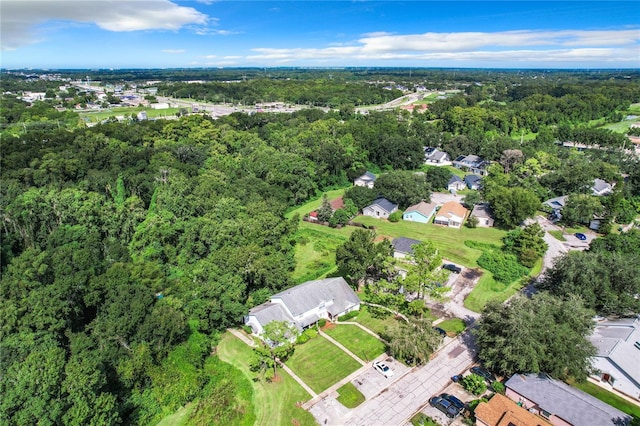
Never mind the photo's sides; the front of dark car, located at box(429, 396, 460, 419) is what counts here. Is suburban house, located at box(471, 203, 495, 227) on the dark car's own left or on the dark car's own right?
on the dark car's own left

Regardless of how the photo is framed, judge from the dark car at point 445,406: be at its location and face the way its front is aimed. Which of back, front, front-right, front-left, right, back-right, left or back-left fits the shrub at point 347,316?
back

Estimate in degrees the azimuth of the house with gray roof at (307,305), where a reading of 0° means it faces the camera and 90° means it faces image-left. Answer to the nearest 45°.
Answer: approximately 315°

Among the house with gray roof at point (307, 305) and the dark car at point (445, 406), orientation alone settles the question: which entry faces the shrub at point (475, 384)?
the house with gray roof

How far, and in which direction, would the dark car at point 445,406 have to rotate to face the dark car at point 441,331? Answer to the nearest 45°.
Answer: approximately 135° to its left

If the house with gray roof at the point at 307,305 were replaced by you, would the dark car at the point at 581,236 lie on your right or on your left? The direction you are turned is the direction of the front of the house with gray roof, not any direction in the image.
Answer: on your left

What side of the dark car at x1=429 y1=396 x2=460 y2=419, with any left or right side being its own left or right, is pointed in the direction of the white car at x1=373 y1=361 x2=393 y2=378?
back

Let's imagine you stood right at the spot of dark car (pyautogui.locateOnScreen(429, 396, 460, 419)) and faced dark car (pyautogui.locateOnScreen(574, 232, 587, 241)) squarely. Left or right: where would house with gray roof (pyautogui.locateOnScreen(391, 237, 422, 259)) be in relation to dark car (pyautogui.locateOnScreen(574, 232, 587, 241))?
left
